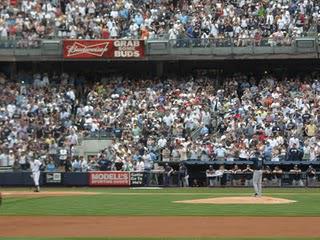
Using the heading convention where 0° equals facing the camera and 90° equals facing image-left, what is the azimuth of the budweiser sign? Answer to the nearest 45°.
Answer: approximately 0°

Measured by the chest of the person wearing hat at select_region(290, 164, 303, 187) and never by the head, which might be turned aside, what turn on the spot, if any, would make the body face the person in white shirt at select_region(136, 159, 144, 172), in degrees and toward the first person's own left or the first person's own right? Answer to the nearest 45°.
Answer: approximately 90° to the first person's own right

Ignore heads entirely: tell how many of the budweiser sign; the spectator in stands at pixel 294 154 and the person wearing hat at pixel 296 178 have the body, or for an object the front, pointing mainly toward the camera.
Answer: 3

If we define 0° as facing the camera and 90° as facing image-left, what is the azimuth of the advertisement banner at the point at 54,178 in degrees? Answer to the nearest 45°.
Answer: approximately 0°

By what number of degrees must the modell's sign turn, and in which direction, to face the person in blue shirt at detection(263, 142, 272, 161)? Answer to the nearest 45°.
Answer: approximately 90° to its left
